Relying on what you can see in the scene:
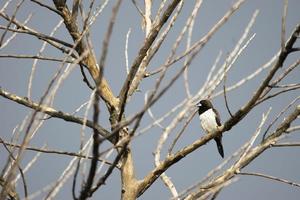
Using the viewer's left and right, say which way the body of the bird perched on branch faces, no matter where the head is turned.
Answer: facing the viewer and to the left of the viewer
